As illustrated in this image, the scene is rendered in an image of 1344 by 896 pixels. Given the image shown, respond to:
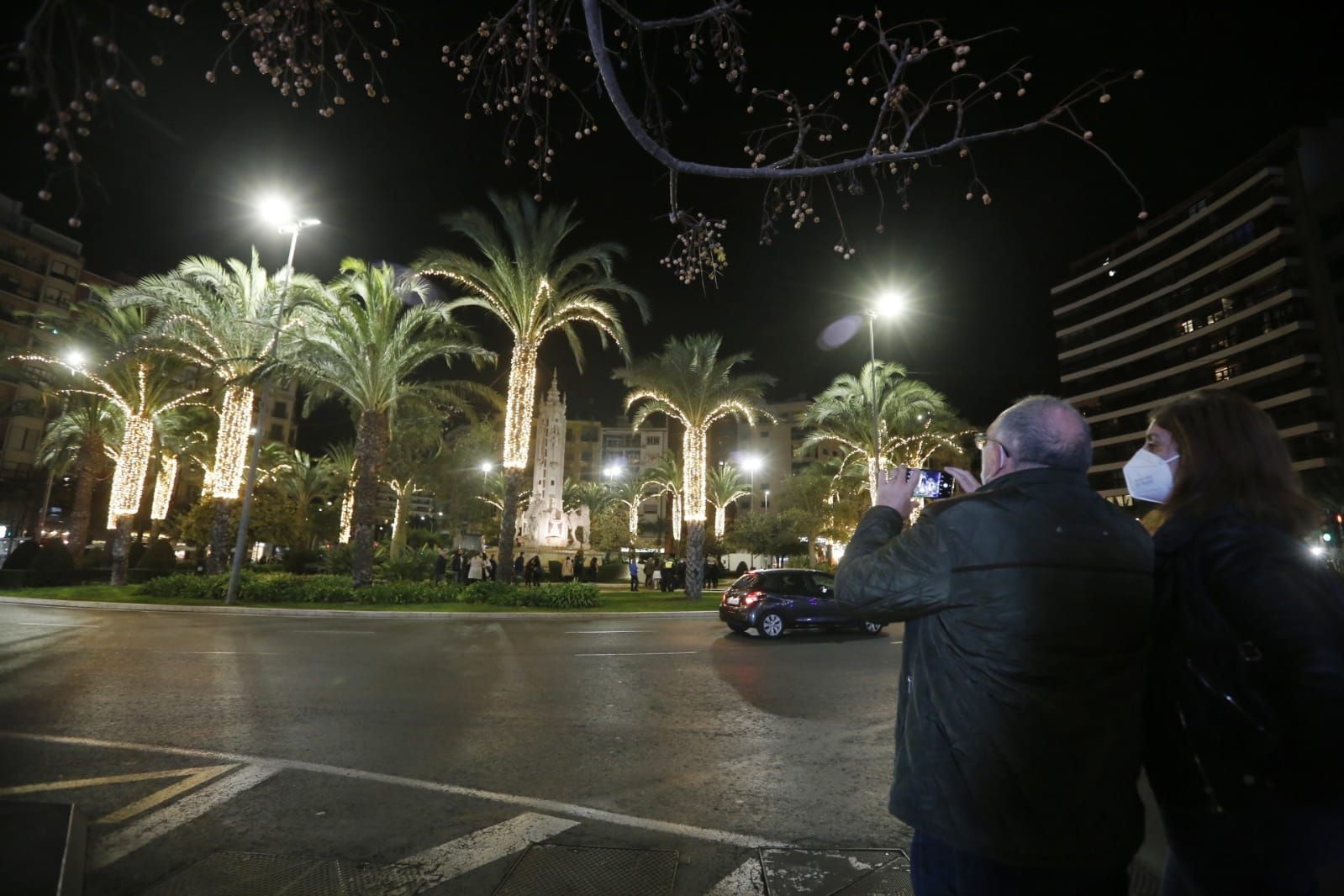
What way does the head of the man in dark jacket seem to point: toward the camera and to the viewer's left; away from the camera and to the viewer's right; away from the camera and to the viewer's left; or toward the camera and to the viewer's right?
away from the camera and to the viewer's left

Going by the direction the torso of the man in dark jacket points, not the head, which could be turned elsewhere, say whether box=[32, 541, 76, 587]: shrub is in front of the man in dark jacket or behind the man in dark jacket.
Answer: in front

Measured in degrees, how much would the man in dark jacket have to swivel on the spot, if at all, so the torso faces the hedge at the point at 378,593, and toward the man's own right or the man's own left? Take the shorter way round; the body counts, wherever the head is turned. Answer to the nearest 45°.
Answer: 0° — they already face it

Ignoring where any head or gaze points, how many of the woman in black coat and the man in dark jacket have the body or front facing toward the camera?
0

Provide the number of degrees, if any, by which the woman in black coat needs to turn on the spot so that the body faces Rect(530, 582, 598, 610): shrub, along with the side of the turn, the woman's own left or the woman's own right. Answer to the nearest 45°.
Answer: approximately 45° to the woman's own right

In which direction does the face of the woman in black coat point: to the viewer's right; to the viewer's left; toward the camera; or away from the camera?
to the viewer's left

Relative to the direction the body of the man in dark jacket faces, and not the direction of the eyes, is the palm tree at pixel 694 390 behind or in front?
in front

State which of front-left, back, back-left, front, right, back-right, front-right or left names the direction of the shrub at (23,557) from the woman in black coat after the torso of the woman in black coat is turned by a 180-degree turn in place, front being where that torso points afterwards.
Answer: back

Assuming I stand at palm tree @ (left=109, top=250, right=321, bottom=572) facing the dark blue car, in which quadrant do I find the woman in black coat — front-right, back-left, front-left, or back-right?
front-right

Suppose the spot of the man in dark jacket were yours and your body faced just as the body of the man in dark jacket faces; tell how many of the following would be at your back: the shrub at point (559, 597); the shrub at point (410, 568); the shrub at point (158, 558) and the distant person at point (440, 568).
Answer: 0

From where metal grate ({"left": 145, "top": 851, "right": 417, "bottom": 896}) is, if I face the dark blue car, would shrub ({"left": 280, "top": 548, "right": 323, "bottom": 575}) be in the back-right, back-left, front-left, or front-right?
front-left

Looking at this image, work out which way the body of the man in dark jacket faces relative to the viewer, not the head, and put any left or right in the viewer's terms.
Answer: facing away from the viewer and to the left of the viewer

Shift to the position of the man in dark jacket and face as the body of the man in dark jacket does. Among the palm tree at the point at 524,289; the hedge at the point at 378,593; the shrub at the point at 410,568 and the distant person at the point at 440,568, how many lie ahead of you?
4

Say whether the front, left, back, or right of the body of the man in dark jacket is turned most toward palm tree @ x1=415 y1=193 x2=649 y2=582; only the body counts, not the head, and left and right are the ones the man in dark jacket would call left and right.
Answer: front

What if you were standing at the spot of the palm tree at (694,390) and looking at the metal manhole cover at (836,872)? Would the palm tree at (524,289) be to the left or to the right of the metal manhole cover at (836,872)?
right
